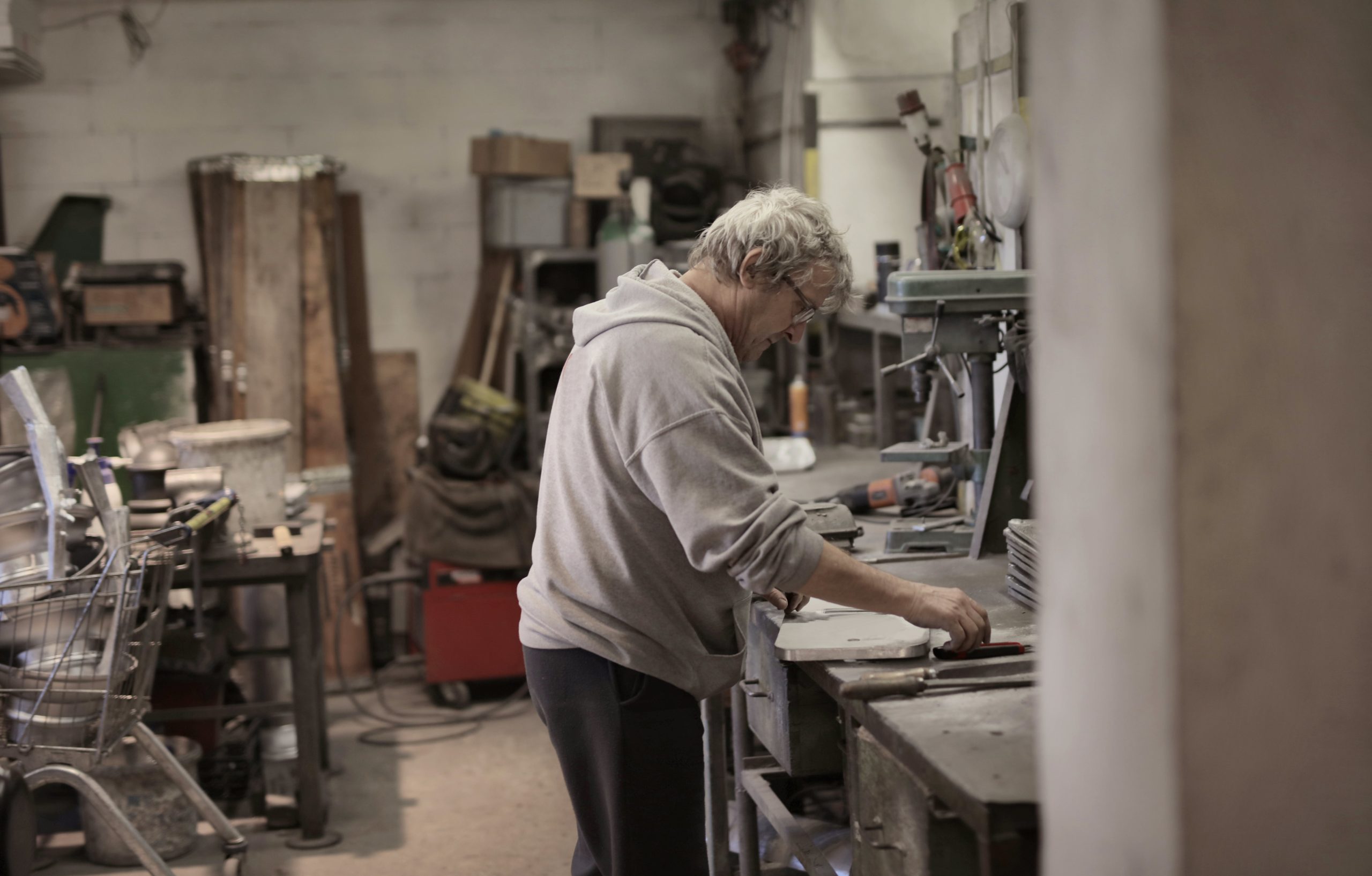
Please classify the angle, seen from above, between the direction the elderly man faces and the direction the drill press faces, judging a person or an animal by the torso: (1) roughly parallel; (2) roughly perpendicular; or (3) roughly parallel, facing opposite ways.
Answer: roughly parallel, facing opposite ways

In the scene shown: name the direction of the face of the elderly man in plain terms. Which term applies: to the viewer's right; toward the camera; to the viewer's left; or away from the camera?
to the viewer's right

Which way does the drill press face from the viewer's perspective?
to the viewer's left

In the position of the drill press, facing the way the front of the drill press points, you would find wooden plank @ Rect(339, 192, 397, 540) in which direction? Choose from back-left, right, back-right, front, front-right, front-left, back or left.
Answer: front-right

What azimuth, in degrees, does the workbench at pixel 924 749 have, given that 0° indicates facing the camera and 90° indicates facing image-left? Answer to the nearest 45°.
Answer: approximately 90°

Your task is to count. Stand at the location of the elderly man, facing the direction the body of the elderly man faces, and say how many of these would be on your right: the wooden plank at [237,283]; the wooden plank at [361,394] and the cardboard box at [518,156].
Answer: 0

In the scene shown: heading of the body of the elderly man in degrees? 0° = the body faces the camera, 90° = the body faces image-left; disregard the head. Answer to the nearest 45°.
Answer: approximately 270°

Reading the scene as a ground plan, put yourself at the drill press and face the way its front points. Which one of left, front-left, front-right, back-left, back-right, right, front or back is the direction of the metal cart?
front

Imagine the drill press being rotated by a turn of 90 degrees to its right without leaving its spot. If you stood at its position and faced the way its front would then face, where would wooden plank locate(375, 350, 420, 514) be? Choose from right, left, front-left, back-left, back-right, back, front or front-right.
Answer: front-left

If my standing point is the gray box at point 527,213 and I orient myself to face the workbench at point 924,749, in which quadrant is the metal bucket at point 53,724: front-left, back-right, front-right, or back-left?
front-right

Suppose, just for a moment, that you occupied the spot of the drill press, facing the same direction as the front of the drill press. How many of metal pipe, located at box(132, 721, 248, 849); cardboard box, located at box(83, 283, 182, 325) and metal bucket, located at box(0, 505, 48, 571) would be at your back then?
0

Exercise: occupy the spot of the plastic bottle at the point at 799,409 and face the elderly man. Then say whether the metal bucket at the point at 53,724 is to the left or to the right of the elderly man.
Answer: right

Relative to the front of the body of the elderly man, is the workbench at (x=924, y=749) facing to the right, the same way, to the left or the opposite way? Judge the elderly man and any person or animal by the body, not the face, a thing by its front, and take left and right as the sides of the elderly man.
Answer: the opposite way

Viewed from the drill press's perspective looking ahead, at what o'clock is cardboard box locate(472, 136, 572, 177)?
The cardboard box is roughly at 2 o'clock from the drill press.

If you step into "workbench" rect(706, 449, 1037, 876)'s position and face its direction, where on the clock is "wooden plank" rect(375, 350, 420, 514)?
The wooden plank is roughly at 2 o'clock from the workbench.
